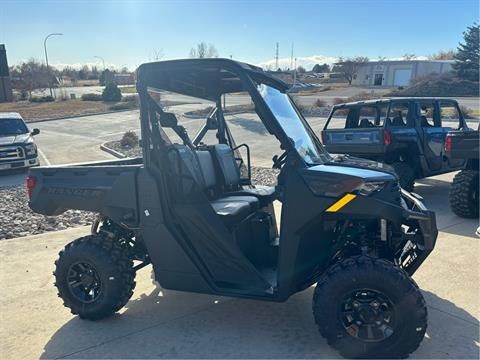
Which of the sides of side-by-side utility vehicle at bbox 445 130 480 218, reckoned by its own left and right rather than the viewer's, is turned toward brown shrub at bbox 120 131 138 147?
left

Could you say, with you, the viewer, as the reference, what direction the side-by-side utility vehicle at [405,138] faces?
facing away from the viewer and to the right of the viewer

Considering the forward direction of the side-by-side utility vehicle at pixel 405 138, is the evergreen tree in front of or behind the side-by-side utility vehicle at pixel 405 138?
in front

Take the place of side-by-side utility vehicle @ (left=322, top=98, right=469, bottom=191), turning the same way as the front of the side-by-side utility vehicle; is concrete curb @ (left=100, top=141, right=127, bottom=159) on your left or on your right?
on your left

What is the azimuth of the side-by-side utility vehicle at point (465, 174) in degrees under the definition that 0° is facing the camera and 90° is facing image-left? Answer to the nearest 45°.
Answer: approximately 225°

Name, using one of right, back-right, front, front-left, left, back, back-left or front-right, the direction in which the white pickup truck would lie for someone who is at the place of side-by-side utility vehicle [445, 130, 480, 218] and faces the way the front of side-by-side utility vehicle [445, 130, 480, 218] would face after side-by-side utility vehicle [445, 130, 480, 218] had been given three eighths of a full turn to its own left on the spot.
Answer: front

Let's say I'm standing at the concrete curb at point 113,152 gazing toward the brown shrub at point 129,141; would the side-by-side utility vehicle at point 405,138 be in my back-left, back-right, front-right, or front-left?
back-right

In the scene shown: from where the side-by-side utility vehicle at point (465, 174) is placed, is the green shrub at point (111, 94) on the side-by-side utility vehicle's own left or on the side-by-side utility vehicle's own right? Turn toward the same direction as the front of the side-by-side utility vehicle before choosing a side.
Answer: on the side-by-side utility vehicle's own left

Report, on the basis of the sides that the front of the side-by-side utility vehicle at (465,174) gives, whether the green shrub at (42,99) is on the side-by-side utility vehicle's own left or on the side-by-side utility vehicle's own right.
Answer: on the side-by-side utility vehicle's own left

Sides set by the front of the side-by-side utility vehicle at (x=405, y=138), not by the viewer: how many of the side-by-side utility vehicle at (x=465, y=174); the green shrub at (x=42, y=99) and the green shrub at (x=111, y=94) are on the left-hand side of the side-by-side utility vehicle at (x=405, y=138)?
2

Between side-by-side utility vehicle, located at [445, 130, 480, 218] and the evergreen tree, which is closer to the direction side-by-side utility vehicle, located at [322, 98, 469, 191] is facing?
the evergreen tree

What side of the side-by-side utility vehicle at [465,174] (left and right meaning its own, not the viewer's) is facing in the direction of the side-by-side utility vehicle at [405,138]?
left

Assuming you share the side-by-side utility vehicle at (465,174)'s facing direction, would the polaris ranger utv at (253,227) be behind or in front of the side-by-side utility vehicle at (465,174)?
behind
